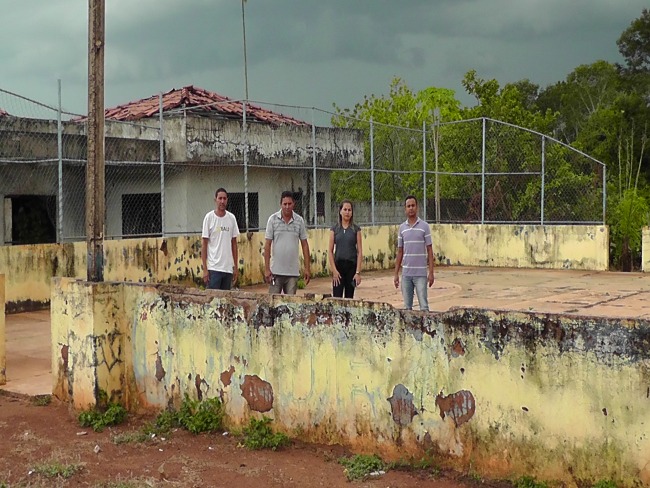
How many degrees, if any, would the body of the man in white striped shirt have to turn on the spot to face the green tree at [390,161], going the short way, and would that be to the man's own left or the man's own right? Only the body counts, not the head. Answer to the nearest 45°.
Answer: approximately 180°

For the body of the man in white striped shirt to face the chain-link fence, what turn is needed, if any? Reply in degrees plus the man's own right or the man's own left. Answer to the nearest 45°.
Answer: approximately 180°

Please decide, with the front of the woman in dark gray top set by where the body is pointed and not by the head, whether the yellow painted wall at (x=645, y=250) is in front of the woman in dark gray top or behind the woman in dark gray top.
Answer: behind

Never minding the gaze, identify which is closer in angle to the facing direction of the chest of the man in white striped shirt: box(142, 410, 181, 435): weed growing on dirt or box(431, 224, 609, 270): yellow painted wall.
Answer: the weed growing on dirt

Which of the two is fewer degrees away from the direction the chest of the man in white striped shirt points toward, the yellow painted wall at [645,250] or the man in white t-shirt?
the man in white t-shirt

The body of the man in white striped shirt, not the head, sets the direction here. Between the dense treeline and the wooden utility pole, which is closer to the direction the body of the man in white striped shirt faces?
the wooden utility pole

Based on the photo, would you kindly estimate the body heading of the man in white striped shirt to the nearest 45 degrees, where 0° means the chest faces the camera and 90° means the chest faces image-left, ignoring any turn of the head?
approximately 0°

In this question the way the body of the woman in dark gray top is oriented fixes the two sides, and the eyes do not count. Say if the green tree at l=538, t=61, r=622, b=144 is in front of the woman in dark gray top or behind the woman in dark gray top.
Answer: behind

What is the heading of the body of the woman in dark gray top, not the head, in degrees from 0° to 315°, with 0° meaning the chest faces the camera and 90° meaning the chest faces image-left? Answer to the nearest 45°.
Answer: approximately 0°

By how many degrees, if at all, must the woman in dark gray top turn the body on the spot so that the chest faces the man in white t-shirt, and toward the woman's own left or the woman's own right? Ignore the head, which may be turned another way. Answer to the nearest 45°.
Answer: approximately 90° to the woman's own right

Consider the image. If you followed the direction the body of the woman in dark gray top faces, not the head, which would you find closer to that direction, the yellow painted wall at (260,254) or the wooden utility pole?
the wooden utility pole
